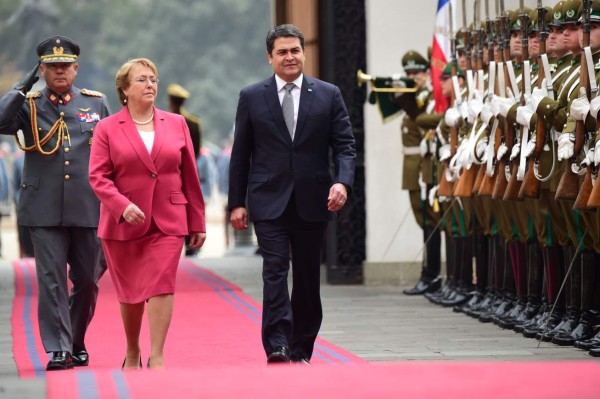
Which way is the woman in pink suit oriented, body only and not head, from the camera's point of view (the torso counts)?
toward the camera

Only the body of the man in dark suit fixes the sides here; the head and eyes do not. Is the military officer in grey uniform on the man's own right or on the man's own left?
on the man's own right

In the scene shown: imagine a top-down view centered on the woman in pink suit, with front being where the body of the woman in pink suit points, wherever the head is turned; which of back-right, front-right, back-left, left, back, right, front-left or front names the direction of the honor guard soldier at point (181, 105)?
back

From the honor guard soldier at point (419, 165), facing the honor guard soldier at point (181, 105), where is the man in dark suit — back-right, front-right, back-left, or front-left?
back-left

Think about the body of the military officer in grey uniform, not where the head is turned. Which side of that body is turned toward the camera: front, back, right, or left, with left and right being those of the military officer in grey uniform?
front

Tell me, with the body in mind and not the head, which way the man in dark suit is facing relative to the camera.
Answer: toward the camera

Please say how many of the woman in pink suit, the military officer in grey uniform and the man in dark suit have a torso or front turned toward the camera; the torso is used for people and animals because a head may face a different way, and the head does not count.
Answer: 3

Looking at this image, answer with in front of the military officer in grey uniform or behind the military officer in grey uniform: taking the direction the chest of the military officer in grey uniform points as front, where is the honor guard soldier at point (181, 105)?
behind

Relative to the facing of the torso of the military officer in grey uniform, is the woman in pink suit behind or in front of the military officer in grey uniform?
in front
